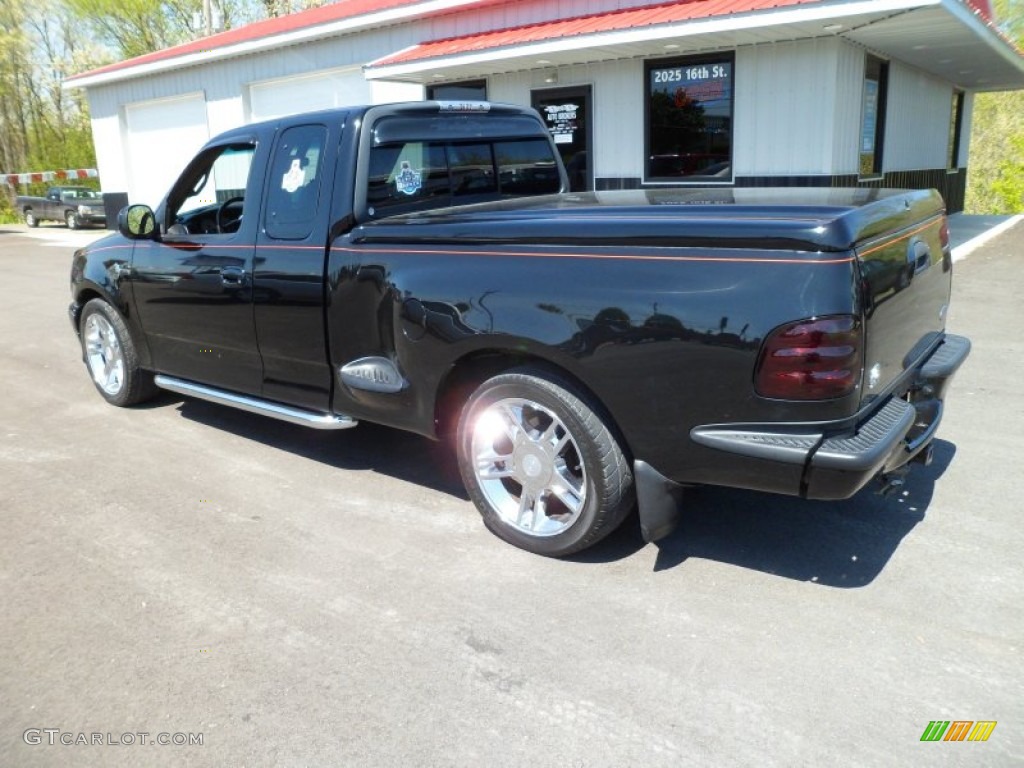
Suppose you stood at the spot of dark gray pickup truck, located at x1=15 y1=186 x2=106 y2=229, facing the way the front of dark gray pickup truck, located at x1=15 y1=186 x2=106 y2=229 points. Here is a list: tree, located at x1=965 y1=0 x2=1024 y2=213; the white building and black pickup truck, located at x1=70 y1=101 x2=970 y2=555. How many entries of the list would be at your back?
0

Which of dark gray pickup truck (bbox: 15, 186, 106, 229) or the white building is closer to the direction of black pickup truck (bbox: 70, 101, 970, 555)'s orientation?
the dark gray pickup truck

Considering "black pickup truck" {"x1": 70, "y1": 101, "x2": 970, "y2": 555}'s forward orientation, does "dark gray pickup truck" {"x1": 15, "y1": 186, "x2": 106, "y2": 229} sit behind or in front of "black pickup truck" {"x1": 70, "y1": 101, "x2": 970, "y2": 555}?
in front

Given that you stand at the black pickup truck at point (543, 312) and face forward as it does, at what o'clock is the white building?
The white building is roughly at 2 o'clock from the black pickup truck.

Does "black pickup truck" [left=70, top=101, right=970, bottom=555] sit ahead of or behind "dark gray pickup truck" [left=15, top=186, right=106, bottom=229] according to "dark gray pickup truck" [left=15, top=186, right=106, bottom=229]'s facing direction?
ahead

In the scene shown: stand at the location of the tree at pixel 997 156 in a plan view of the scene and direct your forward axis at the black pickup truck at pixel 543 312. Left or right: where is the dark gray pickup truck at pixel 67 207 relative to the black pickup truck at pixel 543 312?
right

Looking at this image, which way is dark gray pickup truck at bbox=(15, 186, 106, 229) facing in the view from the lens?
facing the viewer and to the right of the viewer

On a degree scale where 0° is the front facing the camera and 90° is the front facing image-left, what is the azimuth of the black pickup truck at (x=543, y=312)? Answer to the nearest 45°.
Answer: approximately 135°

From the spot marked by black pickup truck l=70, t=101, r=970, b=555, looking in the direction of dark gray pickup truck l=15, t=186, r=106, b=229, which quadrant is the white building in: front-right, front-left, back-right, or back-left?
front-right

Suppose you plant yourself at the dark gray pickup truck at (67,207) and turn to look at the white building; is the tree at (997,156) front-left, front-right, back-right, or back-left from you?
front-left

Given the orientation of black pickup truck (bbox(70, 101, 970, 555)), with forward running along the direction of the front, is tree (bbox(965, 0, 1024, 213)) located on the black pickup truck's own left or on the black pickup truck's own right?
on the black pickup truck's own right

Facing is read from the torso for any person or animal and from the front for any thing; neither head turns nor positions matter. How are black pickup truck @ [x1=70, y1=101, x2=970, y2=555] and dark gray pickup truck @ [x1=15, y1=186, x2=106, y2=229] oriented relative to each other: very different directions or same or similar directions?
very different directions
